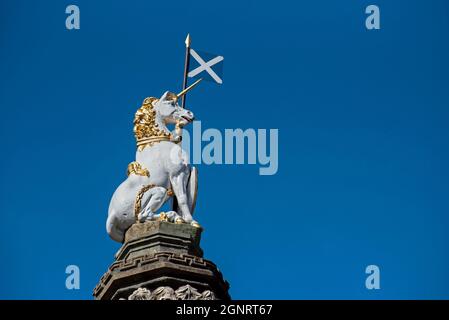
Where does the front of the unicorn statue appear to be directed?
to the viewer's right
